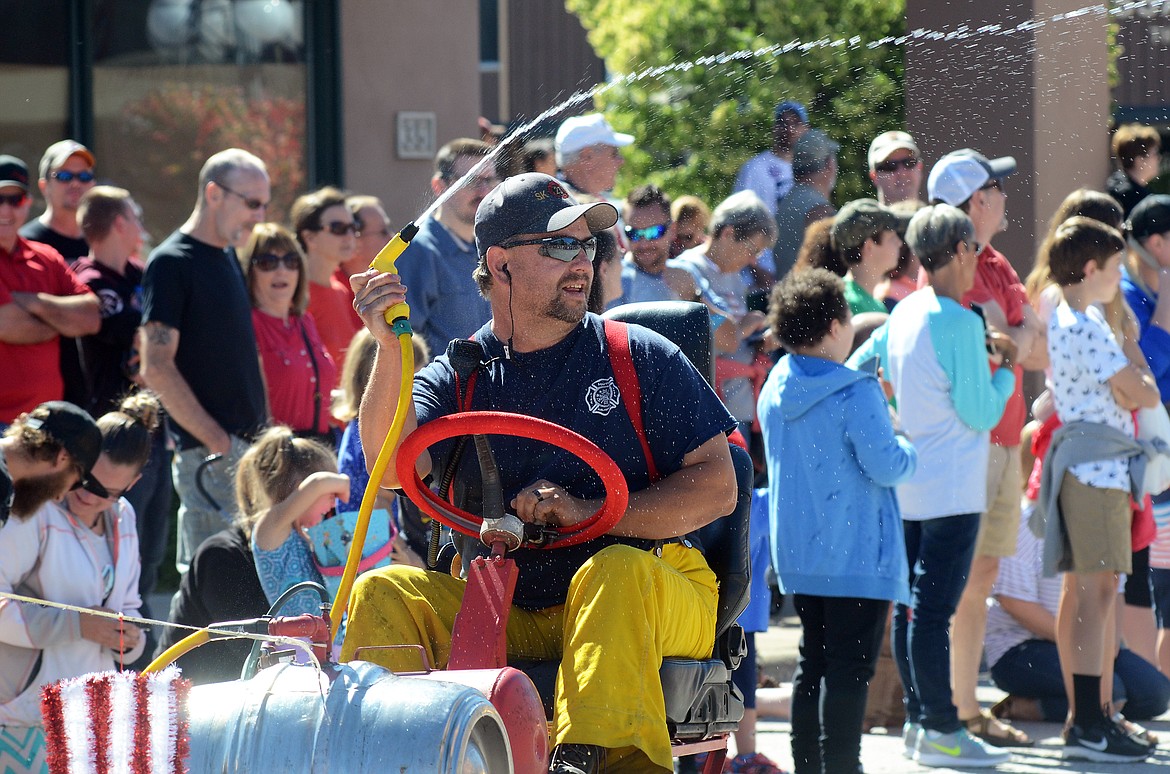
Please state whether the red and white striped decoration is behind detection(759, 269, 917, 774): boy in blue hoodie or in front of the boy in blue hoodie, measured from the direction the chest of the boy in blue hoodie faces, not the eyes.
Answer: behind

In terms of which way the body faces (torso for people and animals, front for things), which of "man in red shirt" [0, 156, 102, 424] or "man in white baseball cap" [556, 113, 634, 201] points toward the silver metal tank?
the man in red shirt

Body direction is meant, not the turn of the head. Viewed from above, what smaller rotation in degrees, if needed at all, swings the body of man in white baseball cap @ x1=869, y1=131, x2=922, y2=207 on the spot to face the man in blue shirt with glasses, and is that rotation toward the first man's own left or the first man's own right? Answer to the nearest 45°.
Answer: approximately 45° to the first man's own right

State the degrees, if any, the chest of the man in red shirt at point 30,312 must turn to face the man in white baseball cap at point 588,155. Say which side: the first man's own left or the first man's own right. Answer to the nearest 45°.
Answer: approximately 90° to the first man's own left

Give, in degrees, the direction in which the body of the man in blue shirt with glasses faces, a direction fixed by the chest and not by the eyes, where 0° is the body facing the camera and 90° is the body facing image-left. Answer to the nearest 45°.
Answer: approximately 315°

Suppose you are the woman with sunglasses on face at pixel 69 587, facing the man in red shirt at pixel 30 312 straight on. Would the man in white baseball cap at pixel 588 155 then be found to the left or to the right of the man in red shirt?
right

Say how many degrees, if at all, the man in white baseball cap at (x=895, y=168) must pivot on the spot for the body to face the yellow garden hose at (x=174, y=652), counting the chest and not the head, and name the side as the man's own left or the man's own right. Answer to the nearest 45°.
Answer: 0° — they already face it

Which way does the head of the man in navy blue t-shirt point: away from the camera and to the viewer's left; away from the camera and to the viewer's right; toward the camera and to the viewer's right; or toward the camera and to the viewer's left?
toward the camera and to the viewer's right

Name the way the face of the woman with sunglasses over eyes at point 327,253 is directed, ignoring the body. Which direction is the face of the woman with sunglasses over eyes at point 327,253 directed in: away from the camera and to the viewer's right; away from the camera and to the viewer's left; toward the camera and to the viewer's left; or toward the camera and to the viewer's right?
toward the camera and to the viewer's right

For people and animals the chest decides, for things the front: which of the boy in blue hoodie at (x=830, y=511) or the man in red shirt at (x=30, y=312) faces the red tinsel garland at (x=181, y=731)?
the man in red shirt
